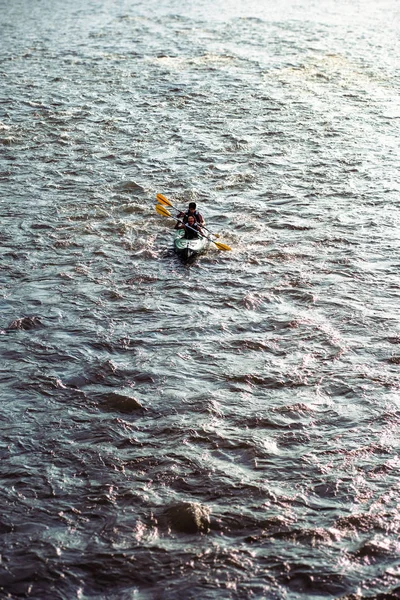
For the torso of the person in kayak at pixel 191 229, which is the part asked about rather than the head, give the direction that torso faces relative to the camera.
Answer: toward the camera
